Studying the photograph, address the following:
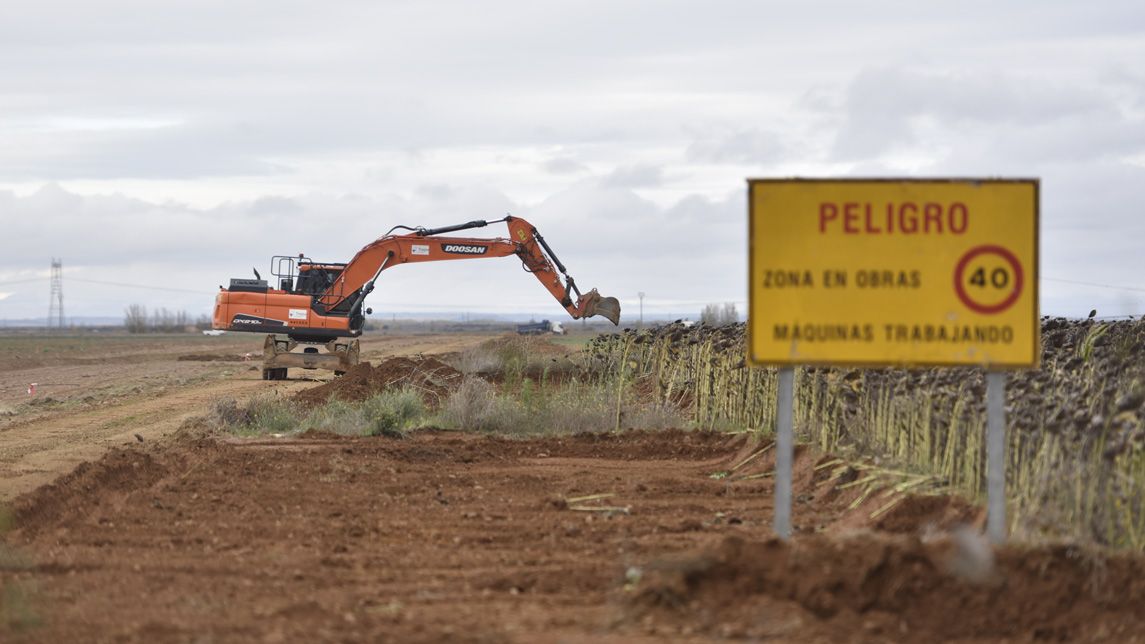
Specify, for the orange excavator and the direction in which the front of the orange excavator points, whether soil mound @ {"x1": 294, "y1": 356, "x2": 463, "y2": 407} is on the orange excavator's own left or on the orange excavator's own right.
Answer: on the orange excavator's own right

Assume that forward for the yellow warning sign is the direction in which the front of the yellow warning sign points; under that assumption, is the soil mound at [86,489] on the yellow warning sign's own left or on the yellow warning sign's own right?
on the yellow warning sign's own right

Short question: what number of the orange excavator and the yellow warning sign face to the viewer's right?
1

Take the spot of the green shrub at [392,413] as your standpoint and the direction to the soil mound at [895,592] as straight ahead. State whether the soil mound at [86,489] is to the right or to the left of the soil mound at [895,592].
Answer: right

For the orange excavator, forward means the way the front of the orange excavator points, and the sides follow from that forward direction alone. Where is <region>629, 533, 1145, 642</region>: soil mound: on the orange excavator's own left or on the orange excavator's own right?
on the orange excavator's own right

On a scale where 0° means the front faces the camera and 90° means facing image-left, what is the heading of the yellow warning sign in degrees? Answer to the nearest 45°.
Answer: approximately 0°

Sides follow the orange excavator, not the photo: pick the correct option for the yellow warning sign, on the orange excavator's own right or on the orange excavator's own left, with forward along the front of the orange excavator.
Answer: on the orange excavator's own right

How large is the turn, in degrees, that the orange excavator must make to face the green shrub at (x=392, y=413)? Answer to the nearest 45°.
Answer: approximately 90° to its right

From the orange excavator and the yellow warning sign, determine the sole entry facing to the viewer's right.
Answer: the orange excavator

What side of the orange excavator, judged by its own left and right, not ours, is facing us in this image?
right

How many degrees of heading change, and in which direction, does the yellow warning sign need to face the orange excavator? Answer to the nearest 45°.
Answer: approximately 135° to its right
